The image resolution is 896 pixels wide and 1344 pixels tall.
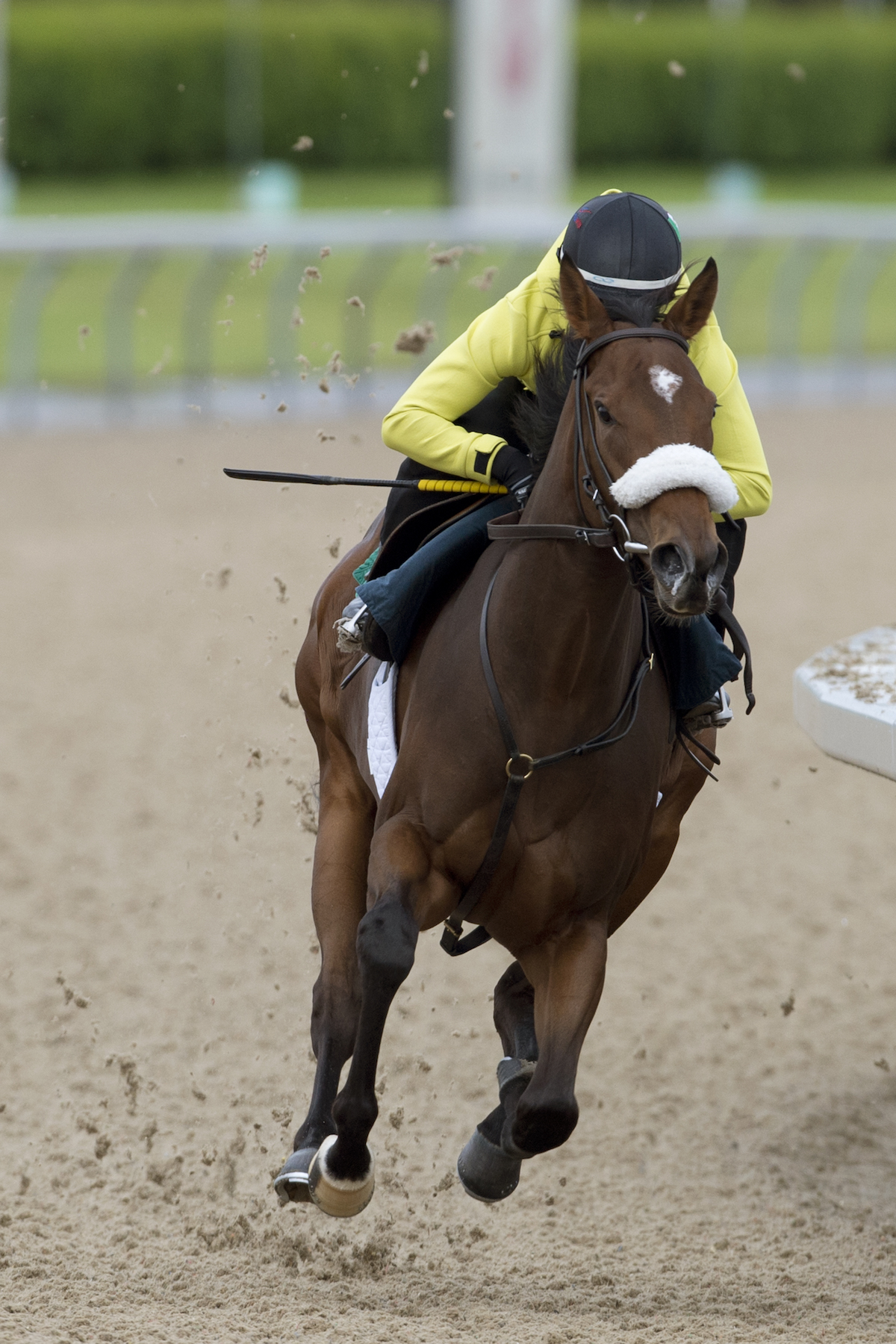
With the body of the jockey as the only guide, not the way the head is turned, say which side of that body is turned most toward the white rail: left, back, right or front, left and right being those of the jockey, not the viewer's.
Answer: back

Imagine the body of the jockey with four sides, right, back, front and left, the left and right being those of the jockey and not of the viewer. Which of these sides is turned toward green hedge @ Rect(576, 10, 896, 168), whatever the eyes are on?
back

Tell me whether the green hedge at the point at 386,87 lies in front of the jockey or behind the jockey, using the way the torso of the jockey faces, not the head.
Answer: behind

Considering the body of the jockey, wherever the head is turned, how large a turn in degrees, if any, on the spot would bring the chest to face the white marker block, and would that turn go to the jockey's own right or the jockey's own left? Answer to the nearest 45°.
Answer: approximately 135° to the jockey's own left

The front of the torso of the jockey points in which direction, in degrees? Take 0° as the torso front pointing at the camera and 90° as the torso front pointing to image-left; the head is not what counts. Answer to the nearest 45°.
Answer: approximately 0°
